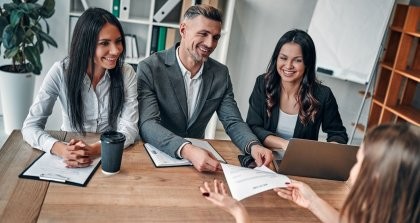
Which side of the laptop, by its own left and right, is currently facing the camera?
back

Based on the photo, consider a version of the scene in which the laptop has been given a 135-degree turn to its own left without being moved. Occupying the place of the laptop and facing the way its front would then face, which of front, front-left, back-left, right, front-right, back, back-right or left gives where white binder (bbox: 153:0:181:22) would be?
right

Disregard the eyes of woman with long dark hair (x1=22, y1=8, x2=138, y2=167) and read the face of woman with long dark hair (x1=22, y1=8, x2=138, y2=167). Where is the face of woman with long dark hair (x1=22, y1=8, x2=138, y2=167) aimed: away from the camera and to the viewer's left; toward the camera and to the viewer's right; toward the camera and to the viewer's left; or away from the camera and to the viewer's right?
toward the camera and to the viewer's right

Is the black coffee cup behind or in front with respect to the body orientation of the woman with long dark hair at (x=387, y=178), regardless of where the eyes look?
in front

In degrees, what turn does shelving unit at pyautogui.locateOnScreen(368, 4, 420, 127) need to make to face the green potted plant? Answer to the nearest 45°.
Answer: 0° — it already faces it

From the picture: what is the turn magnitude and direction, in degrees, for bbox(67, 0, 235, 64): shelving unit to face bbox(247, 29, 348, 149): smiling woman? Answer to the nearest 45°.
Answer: approximately 45° to its left

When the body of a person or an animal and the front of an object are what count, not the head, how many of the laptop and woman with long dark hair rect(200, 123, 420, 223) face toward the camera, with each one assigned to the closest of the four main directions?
0

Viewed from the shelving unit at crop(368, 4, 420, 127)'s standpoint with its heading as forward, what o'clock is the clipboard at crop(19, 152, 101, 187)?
The clipboard is roughly at 11 o'clock from the shelving unit.

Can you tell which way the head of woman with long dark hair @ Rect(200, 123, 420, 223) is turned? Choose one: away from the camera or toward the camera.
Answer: away from the camera

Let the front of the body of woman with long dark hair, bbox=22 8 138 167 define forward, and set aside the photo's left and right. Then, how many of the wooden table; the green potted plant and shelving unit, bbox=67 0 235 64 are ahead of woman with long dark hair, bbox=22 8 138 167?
1

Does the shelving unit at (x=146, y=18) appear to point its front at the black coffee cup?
yes

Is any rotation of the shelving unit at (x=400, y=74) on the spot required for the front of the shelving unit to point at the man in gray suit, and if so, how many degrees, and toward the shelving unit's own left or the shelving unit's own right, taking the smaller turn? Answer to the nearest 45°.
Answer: approximately 45° to the shelving unit's own left

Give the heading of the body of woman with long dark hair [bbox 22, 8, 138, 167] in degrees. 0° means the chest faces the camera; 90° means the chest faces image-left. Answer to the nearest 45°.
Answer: approximately 0°

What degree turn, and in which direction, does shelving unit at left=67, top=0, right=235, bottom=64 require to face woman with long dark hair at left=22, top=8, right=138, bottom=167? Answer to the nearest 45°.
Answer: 0° — it already faces them
